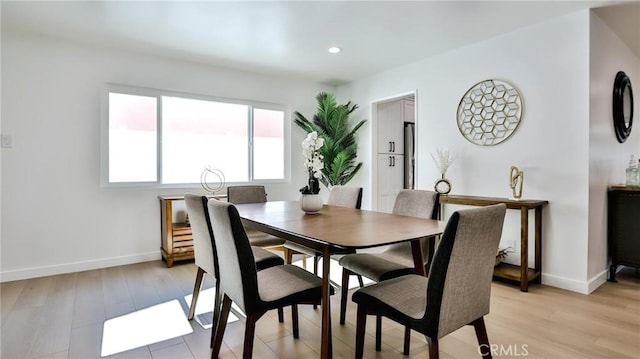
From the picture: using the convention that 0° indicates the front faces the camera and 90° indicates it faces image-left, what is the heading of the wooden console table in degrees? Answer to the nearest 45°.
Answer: approximately 45°

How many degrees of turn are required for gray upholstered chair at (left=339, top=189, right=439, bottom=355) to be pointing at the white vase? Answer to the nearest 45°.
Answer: approximately 45° to its right

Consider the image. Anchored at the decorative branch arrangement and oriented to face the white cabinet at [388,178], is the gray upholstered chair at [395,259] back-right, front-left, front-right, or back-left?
back-left

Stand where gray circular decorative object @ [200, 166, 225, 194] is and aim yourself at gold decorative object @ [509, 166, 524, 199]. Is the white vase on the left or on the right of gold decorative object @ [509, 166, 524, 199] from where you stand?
right

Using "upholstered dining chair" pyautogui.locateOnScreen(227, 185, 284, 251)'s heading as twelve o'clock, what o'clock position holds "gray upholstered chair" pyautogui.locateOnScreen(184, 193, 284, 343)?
The gray upholstered chair is roughly at 2 o'clock from the upholstered dining chair.

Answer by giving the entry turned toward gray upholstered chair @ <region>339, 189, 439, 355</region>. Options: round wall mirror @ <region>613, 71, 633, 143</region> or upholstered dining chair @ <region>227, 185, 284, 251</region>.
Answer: the upholstered dining chair

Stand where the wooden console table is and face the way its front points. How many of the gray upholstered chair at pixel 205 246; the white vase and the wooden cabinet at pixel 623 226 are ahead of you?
2

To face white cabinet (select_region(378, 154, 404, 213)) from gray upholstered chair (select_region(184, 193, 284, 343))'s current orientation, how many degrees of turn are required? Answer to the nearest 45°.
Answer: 0° — it already faces it

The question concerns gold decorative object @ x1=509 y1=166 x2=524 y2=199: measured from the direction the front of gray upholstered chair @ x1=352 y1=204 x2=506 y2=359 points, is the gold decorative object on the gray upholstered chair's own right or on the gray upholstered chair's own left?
on the gray upholstered chair's own right

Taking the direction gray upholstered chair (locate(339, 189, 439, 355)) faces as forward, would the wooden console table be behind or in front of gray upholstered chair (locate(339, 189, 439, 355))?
behind
